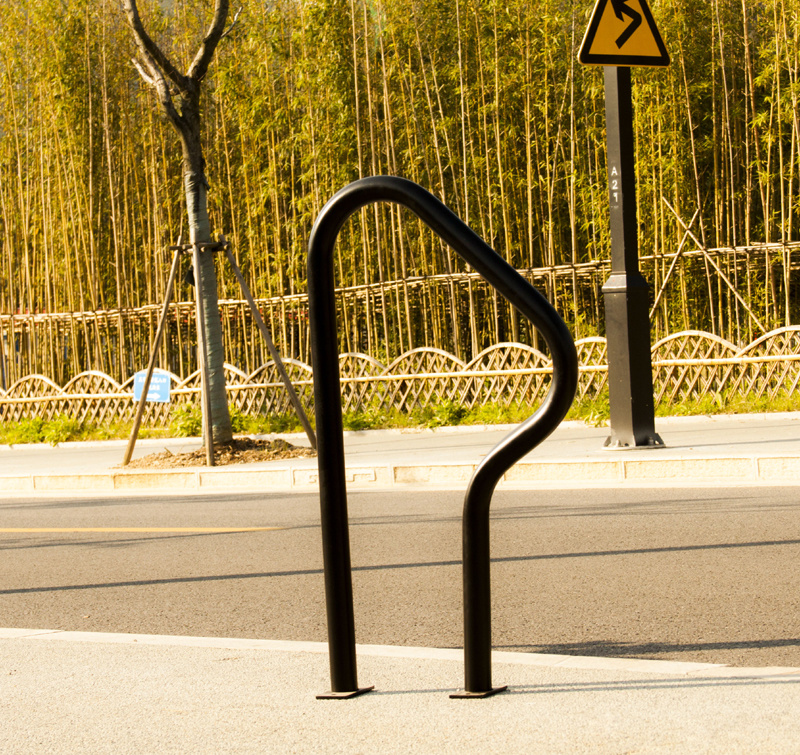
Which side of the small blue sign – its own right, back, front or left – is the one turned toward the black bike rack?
front

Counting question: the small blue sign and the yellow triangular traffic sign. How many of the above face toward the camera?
2

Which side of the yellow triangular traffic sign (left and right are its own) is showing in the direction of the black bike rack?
front

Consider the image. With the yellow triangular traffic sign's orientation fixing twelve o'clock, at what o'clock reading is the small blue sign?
The small blue sign is roughly at 4 o'clock from the yellow triangular traffic sign.

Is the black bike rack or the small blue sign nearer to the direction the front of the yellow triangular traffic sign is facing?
the black bike rack

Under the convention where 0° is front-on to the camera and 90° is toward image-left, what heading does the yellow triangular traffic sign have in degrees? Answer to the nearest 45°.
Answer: approximately 0°

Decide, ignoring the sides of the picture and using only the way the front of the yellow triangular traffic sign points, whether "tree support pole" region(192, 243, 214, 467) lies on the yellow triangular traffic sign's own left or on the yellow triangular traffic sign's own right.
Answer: on the yellow triangular traffic sign's own right
